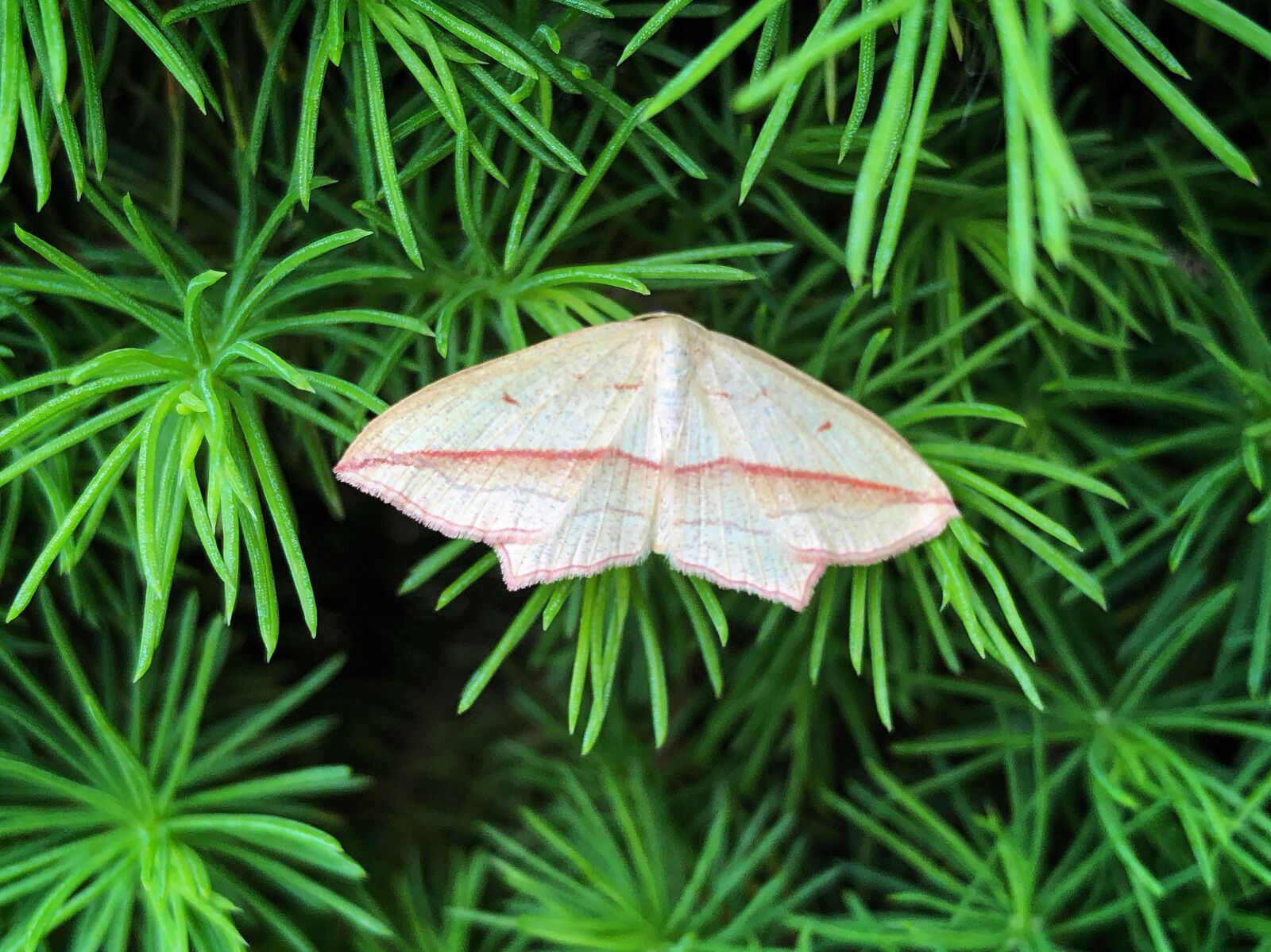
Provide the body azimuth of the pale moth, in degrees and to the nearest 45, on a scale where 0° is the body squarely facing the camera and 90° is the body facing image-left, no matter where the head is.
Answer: approximately 180°
